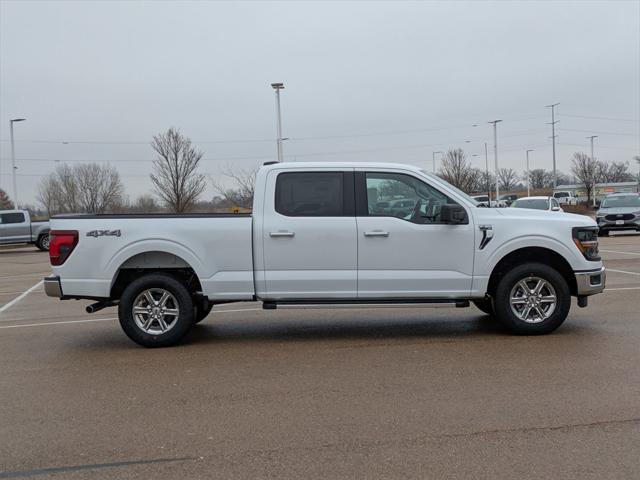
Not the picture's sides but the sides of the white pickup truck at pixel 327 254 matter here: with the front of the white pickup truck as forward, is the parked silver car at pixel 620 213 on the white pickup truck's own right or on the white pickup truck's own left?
on the white pickup truck's own left

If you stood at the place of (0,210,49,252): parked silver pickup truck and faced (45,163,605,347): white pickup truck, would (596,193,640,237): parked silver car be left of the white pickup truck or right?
left

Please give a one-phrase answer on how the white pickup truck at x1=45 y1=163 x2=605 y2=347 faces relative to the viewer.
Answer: facing to the right of the viewer

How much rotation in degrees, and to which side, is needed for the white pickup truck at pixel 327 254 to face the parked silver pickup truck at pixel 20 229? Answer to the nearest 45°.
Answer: approximately 135° to its left
